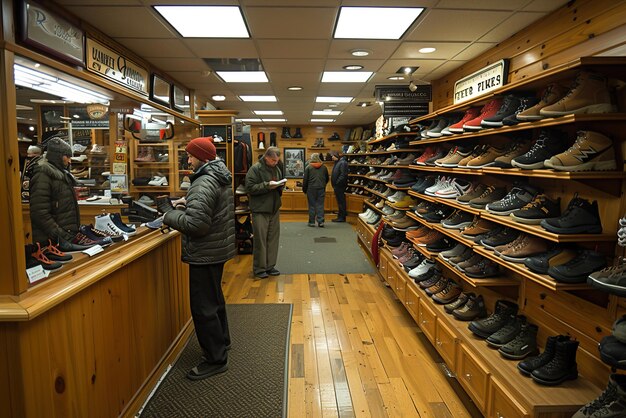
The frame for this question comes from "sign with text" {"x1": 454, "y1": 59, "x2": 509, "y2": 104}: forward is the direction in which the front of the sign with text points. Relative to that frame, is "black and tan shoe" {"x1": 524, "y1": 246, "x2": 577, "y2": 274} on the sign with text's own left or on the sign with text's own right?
on the sign with text's own left

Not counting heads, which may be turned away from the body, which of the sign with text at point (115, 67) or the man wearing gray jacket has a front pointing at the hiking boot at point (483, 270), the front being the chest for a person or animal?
the sign with text

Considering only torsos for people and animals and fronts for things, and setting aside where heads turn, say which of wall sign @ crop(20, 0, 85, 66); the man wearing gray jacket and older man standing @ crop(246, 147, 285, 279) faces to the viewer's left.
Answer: the man wearing gray jacket

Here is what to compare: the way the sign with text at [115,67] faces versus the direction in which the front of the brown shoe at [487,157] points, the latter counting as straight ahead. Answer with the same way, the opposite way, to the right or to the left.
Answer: the opposite way

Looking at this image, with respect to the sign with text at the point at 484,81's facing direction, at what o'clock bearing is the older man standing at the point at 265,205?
The older man standing is roughly at 2 o'clock from the sign with text.

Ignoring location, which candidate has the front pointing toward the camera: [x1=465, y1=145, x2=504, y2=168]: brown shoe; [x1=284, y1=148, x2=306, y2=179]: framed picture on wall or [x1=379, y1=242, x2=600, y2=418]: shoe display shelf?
the framed picture on wall

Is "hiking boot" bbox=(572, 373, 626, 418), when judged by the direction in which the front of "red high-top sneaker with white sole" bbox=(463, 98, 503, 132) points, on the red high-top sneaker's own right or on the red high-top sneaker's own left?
on the red high-top sneaker's own left

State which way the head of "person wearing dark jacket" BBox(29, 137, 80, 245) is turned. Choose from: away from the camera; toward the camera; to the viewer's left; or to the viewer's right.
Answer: to the viewer's right

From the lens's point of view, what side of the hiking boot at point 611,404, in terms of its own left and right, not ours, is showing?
left

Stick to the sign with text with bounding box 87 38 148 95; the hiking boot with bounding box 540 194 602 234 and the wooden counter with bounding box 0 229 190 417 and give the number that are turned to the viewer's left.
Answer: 1

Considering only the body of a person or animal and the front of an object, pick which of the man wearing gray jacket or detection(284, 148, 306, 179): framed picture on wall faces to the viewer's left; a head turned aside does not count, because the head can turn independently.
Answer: the man wearing gray jacket

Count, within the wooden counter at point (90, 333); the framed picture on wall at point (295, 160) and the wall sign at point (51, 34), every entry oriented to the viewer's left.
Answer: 0

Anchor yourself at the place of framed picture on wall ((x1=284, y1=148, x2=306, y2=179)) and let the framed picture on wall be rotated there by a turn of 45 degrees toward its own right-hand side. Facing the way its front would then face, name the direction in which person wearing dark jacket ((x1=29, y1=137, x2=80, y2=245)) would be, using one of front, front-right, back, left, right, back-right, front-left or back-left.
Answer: front-left

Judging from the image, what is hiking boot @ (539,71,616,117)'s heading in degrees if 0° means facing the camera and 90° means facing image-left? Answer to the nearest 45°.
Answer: approximately 90°
